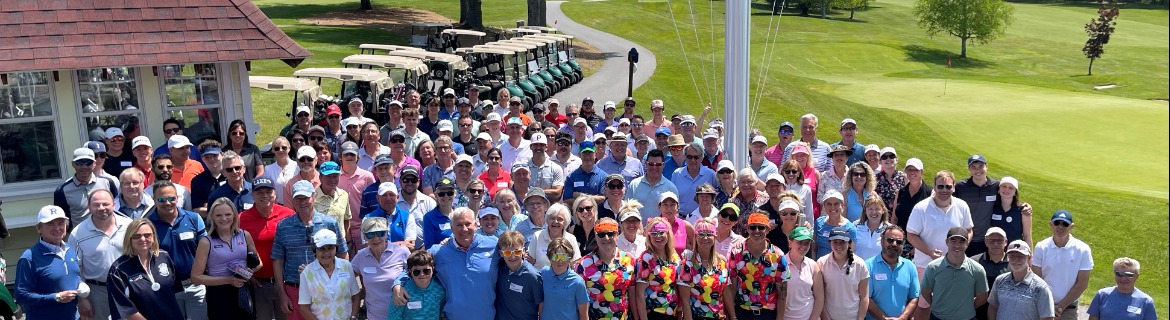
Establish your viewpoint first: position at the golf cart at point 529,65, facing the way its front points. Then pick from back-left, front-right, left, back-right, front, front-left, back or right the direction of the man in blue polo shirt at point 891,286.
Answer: front-right

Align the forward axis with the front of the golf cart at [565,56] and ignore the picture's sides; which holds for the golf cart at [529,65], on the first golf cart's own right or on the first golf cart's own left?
on the first golf cart's own right

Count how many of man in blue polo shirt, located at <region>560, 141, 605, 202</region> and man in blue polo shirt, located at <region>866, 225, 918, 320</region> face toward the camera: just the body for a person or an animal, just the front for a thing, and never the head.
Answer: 2

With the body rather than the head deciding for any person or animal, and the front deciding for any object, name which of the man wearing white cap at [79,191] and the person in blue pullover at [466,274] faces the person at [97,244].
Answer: the man wearing white cap at [79,191]

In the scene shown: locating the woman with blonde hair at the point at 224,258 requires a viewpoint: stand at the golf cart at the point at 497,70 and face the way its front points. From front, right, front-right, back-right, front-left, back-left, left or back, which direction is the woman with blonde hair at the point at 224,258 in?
front-right

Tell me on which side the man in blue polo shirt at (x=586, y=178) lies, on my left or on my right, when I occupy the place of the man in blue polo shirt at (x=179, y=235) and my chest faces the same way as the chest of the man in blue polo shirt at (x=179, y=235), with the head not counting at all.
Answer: on my left

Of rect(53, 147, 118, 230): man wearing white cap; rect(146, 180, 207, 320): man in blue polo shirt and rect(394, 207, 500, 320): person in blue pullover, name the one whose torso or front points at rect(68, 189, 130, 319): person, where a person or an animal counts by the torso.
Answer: rect(53, 147, 118, 230): man wearing white cap
